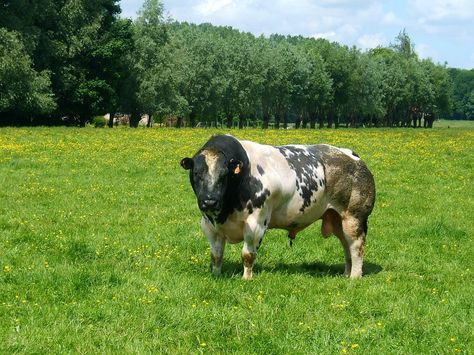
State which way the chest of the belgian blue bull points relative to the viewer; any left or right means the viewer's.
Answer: facing the viewer and to the left of the viewer
